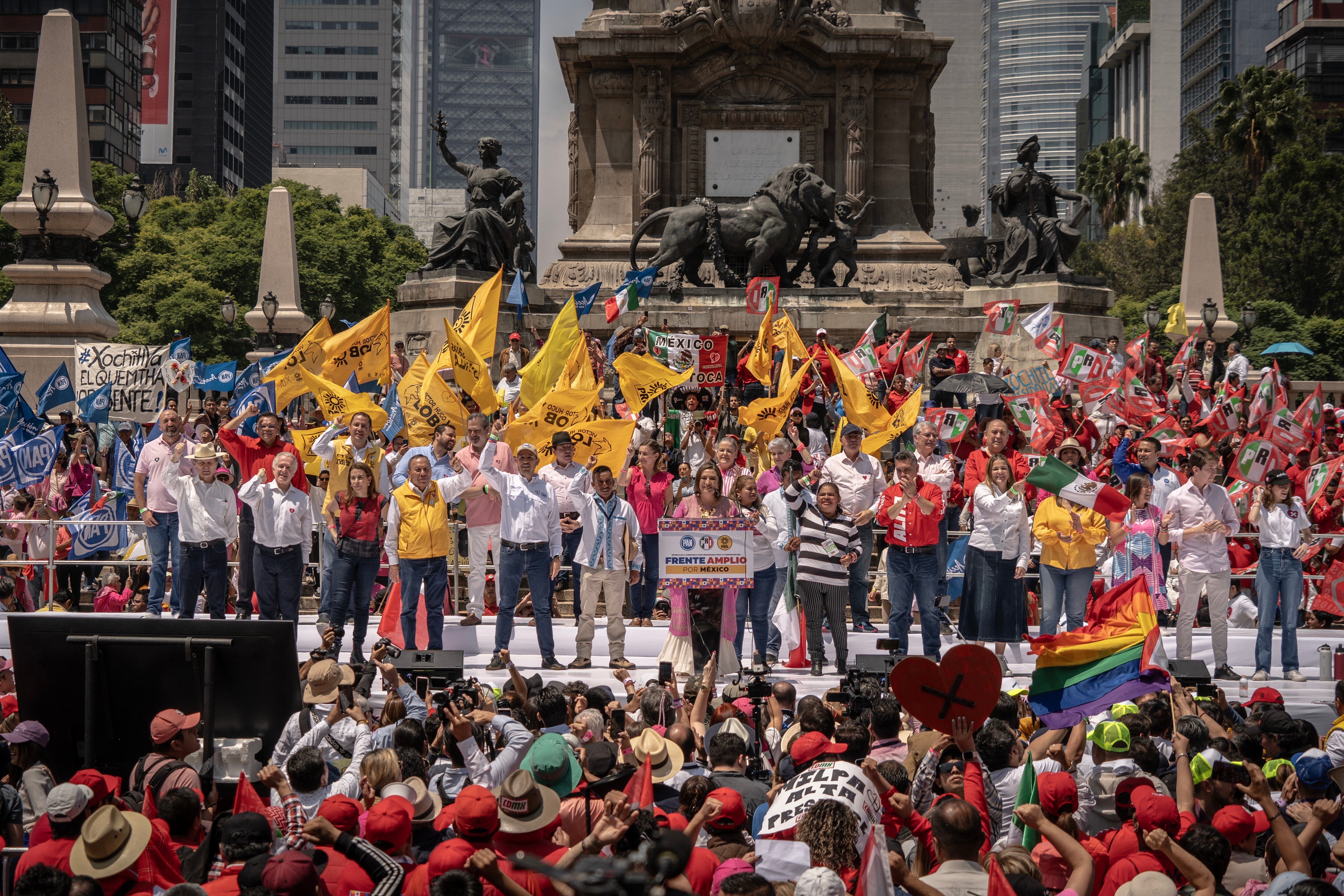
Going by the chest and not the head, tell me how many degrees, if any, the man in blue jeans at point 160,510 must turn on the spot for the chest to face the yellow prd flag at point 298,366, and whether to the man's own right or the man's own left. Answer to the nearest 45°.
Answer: approximately 135° to the man's own left

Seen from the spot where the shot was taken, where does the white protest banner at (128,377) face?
facing the viewer

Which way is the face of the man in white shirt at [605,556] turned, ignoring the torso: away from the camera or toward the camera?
toward the camera

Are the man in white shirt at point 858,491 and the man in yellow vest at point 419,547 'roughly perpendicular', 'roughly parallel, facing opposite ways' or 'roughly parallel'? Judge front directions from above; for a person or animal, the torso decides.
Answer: roughly parallel

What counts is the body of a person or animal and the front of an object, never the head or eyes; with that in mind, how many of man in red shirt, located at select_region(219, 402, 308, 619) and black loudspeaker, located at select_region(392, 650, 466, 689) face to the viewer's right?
0

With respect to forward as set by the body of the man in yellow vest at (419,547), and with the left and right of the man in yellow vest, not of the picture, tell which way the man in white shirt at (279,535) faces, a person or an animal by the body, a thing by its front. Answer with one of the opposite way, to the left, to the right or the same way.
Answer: the same way

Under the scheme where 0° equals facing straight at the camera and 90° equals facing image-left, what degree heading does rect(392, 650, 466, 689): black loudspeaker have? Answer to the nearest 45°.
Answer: approximately 180°

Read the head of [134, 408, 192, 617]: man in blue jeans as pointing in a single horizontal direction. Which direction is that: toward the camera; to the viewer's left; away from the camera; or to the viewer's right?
toward the camera

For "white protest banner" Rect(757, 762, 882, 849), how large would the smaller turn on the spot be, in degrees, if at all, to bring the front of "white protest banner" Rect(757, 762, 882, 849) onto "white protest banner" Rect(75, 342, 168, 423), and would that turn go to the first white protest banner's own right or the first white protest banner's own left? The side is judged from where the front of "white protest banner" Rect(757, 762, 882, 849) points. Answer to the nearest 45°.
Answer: approximately 135° to the first white protest banner's own right

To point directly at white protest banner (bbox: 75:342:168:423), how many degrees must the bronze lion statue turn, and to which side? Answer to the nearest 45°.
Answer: approximately 135° to its right

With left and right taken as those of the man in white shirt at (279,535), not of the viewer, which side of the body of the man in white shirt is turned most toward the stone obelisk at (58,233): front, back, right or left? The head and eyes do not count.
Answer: back

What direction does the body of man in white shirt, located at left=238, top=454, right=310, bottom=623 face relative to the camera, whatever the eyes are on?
toward the camera

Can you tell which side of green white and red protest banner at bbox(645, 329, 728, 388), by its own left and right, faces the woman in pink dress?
front

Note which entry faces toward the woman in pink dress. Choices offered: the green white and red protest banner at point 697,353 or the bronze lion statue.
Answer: the green white and red protest banner
